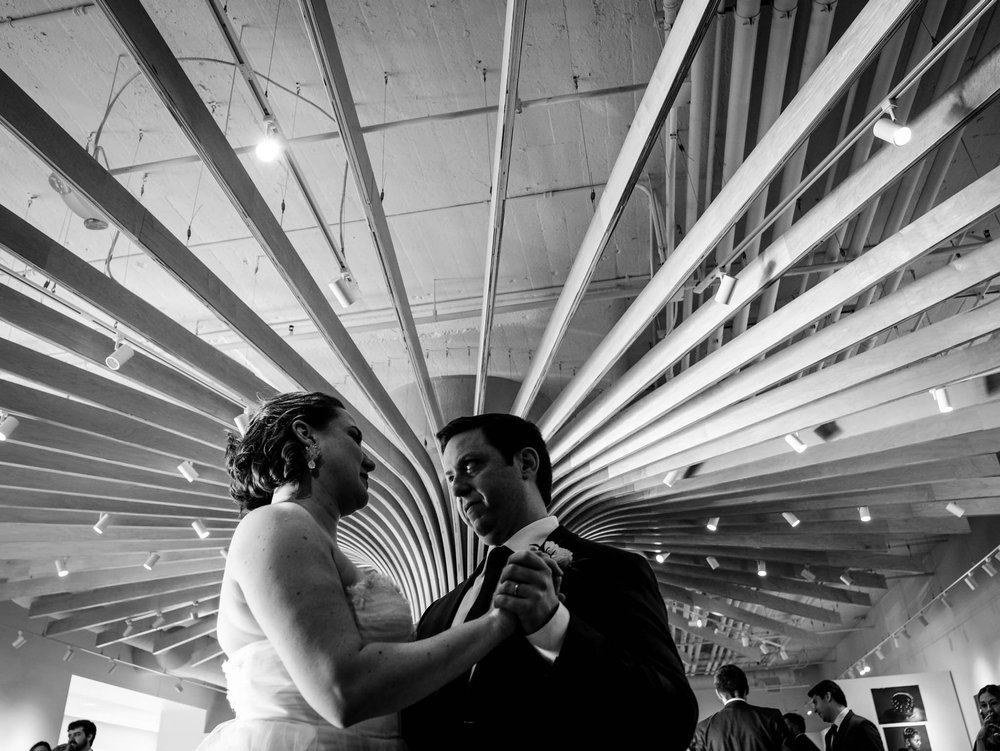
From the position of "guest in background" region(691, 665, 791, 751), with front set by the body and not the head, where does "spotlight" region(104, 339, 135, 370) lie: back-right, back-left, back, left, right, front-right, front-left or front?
back-left

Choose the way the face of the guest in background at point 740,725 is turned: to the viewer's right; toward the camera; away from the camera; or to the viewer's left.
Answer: away from the camera

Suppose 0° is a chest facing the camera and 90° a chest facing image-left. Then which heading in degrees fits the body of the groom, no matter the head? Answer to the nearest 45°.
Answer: approximately 45°

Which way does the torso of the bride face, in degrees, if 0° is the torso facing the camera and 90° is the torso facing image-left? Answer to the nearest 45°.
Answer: approximately 270°

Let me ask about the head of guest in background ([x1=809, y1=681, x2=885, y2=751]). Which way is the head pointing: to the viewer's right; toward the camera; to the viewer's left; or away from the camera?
to the viewer's left

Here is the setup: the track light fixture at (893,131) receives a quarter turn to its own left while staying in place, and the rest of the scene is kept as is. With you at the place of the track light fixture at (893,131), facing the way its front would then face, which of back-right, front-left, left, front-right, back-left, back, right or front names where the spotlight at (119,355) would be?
back-left

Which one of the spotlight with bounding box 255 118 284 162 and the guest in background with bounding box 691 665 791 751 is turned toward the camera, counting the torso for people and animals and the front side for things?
the spotlight

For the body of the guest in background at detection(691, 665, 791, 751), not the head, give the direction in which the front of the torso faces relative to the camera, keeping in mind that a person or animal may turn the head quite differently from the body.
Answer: away from the camera

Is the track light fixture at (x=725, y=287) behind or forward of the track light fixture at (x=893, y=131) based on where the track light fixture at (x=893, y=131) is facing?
behind

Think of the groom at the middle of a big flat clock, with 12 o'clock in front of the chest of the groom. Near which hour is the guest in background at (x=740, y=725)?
The guest in background is roughly at 5 o'clock from the groom.

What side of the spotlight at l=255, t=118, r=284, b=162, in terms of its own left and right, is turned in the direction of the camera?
front

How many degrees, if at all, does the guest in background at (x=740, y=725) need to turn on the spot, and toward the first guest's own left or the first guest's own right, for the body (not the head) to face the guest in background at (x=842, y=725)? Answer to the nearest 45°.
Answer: approximately 45° to the first guest's own right

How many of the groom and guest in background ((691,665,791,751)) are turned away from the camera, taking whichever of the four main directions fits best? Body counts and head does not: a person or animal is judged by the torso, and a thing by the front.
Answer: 1

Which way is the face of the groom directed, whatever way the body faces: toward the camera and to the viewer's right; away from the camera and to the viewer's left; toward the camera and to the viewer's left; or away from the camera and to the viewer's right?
toward the camera and to the viewer's left

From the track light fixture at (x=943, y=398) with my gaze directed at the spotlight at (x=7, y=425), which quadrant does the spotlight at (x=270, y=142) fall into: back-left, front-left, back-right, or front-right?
front-left

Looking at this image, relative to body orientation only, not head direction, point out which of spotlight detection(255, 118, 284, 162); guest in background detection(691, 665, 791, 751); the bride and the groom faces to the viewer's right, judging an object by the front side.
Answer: the bride
